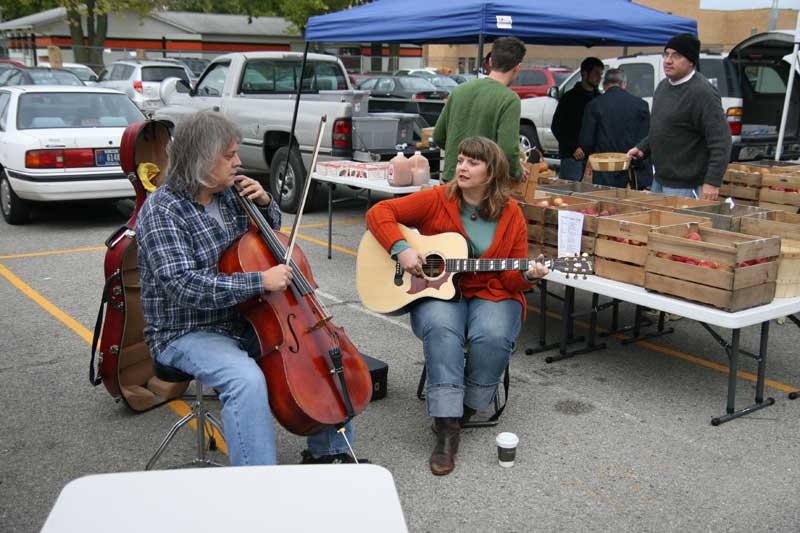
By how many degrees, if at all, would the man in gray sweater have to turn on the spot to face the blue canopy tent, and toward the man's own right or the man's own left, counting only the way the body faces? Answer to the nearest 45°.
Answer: approximately 90° to the man's own right

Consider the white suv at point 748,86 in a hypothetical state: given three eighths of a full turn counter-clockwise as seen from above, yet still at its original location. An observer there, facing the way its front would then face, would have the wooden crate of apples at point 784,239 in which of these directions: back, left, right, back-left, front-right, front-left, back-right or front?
front

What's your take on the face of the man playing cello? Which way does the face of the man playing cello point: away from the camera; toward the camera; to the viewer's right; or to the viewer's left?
to the viewer's right

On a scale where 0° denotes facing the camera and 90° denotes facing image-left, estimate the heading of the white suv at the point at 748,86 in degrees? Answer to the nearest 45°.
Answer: approximately 135°

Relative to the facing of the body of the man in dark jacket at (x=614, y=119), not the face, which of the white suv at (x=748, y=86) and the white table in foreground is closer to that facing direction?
the white suv

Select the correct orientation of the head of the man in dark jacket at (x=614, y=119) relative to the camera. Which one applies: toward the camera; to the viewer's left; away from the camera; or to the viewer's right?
away from the camera

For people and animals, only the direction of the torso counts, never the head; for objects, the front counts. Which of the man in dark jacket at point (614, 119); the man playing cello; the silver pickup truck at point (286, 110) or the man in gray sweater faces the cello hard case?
the man in gray sweater

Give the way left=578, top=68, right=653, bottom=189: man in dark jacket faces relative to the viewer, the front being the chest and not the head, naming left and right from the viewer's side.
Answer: facing away from the viewer

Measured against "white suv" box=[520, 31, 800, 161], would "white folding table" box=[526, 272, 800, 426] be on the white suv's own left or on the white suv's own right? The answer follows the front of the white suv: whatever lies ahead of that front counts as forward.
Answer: on the white suv's own left

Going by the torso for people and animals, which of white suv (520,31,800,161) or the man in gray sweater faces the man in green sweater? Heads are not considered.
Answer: the man in gray sweater

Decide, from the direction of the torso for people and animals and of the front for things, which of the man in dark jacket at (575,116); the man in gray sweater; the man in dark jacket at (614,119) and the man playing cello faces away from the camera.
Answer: the man in dark jacket at (614,119)

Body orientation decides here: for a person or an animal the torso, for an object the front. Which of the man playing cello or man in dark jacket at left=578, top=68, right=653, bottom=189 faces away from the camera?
the man in dark jacket

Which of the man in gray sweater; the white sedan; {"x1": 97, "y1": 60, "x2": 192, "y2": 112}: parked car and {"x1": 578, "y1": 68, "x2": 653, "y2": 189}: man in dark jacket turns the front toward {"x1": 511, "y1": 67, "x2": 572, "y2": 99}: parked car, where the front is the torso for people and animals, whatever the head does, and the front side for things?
the man in dark jacket

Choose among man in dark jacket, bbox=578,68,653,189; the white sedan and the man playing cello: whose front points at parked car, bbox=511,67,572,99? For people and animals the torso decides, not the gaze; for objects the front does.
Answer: the man in dark jacket

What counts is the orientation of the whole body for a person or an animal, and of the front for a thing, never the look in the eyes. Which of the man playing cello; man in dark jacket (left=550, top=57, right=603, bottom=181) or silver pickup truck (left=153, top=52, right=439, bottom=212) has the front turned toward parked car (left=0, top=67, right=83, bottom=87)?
the silver pickup truck

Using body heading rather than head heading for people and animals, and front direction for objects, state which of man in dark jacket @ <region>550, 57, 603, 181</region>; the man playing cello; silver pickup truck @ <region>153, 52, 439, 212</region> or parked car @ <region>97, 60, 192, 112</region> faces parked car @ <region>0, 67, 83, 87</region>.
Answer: the silver pickup truck

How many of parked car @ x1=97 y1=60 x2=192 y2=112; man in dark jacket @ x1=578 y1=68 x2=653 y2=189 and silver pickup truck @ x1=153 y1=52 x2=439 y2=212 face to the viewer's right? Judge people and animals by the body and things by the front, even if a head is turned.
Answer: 0
